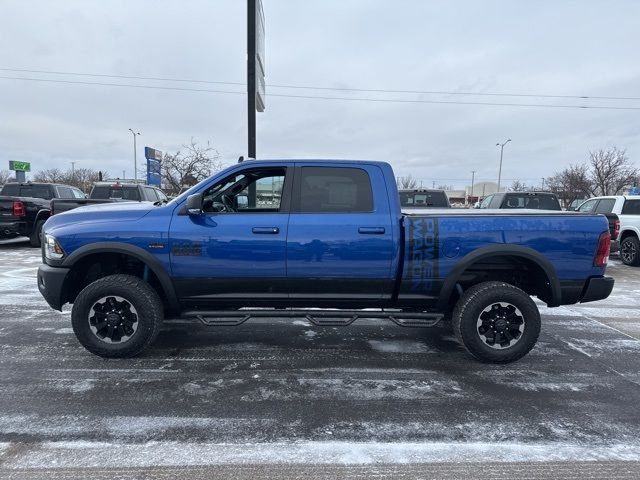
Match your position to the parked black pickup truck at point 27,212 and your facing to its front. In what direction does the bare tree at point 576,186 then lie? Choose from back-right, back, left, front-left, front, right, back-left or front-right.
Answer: front-right

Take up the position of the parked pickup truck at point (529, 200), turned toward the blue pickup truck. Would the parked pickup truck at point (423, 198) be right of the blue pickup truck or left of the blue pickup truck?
right

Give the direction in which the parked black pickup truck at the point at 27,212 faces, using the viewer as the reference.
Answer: facing away from the viewer and to the right of the viewer

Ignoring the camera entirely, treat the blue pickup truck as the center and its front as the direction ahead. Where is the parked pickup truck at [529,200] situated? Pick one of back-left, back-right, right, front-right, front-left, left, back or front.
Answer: back-right

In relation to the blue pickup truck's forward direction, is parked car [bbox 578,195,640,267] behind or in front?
behind

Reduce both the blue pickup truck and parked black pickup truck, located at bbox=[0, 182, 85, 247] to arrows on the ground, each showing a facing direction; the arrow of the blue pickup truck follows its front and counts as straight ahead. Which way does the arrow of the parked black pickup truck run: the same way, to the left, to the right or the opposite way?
to the right

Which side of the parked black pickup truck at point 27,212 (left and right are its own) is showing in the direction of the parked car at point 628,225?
right

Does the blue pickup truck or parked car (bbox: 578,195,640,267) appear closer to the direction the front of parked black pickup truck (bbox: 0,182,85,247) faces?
the parked car

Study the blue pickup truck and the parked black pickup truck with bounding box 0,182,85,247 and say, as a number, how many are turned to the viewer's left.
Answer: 1

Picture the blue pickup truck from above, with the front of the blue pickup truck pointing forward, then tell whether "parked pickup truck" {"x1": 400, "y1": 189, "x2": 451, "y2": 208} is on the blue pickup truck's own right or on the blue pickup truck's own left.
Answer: on the blue pickup truck's own right

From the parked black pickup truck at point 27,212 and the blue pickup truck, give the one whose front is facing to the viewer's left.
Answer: the blue pickup truck

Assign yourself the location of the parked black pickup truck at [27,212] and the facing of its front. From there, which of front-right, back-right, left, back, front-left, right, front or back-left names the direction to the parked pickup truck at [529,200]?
right

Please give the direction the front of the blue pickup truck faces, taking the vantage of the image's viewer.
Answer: facing to the left of the viewer
